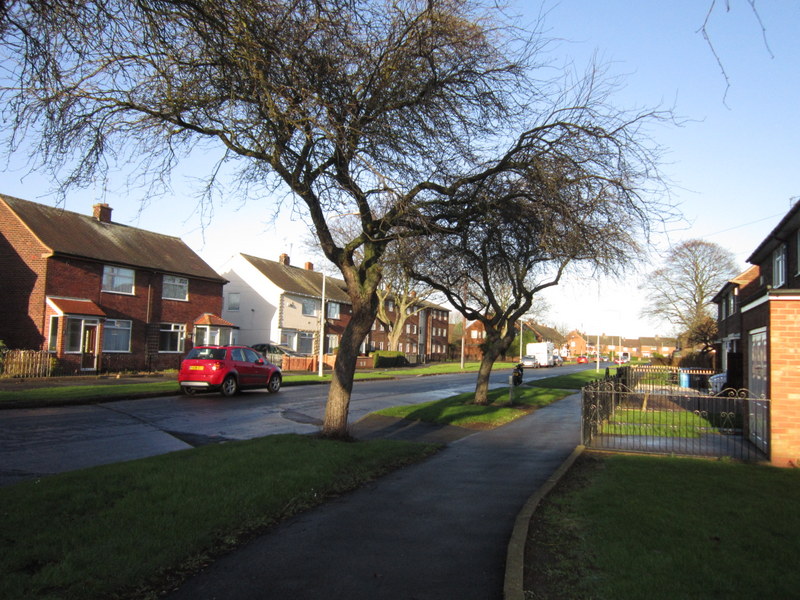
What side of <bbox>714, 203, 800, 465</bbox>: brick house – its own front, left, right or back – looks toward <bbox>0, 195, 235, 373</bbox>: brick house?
front

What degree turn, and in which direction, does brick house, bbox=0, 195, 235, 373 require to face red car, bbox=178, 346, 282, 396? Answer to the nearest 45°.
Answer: approximately 45° to its right

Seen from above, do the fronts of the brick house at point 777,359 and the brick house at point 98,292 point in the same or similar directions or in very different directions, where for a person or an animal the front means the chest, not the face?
very different directions

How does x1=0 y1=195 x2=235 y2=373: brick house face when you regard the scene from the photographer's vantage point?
facing the viewer and to the right of the viewer

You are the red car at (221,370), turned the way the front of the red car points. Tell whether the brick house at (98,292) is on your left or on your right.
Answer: on your left

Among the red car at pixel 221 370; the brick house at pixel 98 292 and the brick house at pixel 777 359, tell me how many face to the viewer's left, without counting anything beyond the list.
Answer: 1

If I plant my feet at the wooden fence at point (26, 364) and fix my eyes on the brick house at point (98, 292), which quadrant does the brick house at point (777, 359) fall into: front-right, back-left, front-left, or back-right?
back-right

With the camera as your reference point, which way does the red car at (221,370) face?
facing away from the viewer and to the right of the viewer

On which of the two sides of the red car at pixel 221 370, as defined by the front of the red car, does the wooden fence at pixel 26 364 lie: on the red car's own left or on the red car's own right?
on the red car's own left

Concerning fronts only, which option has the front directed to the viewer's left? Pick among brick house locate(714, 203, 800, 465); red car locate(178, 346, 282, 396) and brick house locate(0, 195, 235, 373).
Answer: brick house locate(714, 203, 800, 465)

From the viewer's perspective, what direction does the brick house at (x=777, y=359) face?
to the viewer's left

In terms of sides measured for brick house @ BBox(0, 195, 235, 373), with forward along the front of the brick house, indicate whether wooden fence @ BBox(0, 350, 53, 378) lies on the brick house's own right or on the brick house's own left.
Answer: on the brick house's own right

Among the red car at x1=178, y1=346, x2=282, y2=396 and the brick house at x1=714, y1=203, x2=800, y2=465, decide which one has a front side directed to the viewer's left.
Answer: the brick house

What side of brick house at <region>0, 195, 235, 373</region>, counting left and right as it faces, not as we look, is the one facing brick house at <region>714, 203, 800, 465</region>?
front

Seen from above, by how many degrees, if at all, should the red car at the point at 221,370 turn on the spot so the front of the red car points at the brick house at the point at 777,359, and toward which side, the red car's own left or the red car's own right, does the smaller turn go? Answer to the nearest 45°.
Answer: approximately 90° to the red car's own right

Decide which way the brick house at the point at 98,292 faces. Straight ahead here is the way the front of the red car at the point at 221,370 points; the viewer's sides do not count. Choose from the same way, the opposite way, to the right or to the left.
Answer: to the right

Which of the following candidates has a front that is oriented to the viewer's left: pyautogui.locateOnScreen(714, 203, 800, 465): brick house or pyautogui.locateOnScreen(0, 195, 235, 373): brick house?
pyautogui.locateOnScreen(714, 203, 800, 465): brick house
